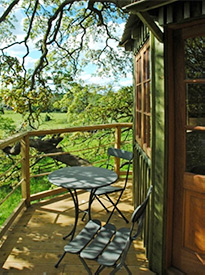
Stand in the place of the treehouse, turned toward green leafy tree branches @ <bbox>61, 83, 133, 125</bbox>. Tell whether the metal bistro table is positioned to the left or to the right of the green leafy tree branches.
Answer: left

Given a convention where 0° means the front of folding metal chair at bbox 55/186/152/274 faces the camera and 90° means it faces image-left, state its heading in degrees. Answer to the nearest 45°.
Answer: approximately 135°

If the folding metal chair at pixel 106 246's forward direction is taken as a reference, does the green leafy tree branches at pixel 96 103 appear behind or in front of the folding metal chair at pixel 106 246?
in front

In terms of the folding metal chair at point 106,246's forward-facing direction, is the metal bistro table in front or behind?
in front

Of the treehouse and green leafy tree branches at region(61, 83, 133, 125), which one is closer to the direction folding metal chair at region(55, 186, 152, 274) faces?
the green leafy tree branches

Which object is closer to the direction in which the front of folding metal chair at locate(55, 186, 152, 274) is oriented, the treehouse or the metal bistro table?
the metal bistro table
